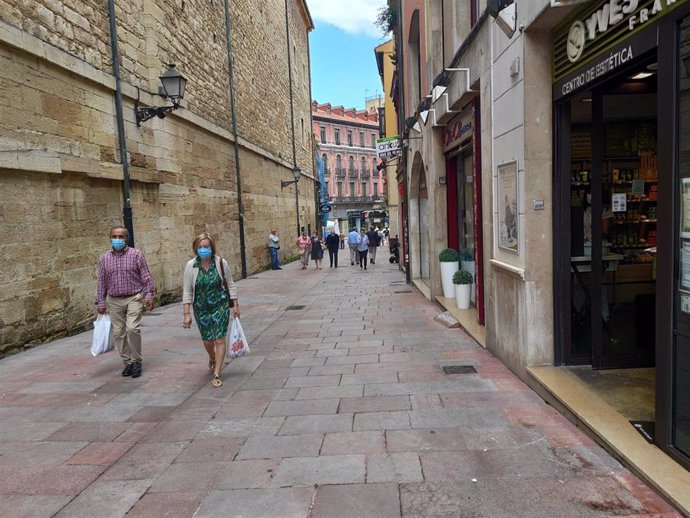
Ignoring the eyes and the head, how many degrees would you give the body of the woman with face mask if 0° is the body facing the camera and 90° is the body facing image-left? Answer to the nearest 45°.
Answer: approximately 0°

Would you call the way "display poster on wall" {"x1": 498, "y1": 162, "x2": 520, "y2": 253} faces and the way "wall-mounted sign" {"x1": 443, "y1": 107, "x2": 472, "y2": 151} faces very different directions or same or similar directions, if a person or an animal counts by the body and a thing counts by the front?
same or similar directions

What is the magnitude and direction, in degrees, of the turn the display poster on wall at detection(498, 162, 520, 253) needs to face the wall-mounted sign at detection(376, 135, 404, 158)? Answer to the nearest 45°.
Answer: approximately 135° to its right

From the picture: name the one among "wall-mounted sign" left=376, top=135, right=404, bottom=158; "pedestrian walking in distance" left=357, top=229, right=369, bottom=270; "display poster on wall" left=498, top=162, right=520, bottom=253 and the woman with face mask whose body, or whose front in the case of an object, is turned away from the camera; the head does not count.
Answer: the pedestrian walking in distance

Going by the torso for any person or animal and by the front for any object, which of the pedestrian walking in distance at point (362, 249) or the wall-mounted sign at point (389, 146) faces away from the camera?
the pedestrian walking in distance

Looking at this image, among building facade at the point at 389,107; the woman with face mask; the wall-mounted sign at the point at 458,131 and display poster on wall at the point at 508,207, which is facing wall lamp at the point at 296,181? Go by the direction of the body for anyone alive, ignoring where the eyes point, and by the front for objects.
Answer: the building facade

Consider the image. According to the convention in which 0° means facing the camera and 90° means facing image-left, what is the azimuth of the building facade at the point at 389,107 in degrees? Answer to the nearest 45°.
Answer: approximately 45°

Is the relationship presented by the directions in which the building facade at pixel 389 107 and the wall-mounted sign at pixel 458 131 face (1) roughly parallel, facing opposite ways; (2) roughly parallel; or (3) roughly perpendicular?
roughly parallel

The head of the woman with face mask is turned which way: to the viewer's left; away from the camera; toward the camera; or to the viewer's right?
toward the camera

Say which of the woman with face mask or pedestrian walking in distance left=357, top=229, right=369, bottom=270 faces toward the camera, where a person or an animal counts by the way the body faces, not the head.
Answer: the woman with face mask

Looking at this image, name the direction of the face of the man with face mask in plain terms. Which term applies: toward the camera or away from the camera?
toward the camera

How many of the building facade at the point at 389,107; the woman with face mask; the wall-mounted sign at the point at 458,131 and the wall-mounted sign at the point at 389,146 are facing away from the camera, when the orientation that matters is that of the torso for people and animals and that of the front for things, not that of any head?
0

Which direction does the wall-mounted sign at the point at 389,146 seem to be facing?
toward the camera
